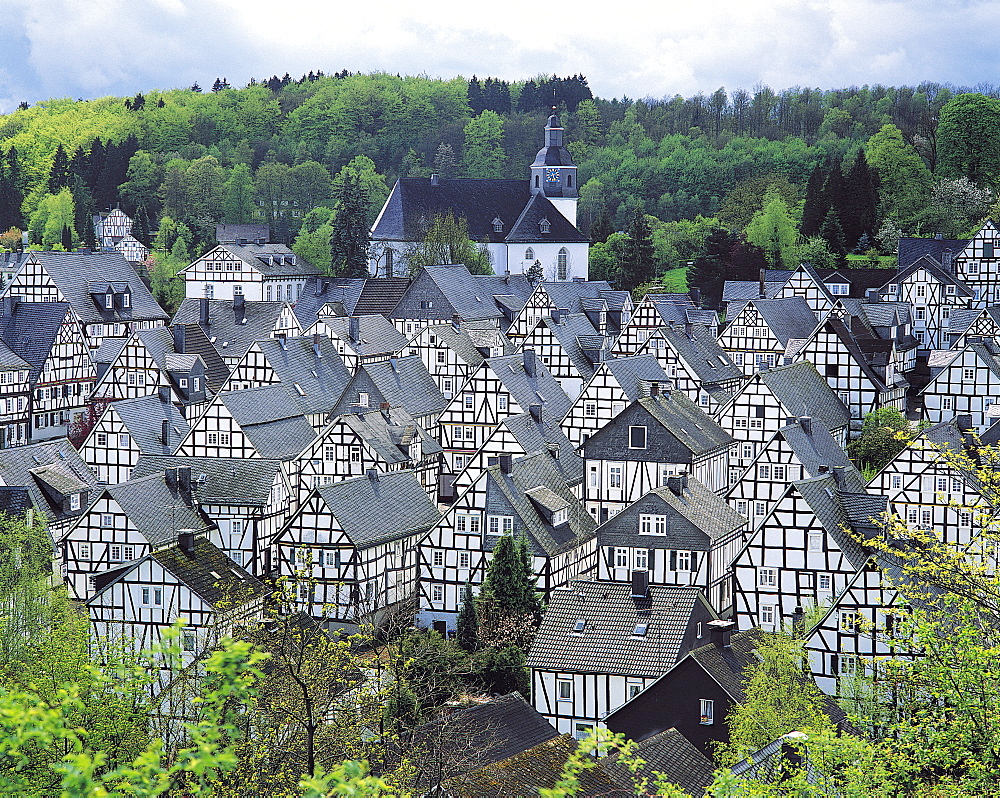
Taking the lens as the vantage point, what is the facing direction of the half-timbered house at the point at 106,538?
facing the viewer and to the left of the viewer

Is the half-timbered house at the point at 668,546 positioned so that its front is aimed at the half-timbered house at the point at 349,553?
no

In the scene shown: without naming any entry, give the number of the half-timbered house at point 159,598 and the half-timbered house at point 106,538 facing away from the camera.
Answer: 0

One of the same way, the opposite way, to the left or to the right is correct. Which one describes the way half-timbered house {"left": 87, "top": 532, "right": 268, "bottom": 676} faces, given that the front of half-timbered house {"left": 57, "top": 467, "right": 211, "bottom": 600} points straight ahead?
the same way

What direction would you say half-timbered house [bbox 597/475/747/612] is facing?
toward the camera

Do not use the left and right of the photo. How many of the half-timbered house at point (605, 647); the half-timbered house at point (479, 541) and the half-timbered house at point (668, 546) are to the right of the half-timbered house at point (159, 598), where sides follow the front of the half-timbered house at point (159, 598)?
0

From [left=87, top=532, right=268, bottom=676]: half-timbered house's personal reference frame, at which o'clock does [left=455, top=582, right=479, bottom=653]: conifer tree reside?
The conifer tree is roughly at 8 o'clock from the half-timbered house.

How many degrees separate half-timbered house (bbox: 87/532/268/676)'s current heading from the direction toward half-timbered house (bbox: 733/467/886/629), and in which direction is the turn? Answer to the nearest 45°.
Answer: approximately 135° to its left

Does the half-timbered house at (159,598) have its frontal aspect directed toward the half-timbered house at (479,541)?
no

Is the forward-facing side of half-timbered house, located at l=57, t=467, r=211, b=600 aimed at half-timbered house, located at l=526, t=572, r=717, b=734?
no

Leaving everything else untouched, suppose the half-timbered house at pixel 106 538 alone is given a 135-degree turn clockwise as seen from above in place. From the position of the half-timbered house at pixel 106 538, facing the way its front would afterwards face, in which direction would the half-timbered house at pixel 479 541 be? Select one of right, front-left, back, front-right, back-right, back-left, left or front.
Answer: right

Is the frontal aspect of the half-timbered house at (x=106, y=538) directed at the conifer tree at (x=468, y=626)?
no

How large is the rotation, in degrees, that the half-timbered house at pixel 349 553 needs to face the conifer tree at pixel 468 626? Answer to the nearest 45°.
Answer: approximately 90° to its left

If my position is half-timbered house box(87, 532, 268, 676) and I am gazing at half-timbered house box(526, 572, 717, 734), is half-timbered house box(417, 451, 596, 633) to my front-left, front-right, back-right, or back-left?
front-left

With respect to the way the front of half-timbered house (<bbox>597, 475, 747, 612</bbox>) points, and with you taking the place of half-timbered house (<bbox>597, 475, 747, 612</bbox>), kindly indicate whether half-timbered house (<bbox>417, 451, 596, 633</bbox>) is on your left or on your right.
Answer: on your right

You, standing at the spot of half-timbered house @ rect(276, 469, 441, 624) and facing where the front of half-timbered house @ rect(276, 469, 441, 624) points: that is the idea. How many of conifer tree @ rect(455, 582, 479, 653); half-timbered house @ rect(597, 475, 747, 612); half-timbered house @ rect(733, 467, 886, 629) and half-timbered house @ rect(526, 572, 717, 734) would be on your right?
0

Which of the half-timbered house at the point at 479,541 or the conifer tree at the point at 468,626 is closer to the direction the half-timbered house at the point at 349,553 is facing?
the conifer tree

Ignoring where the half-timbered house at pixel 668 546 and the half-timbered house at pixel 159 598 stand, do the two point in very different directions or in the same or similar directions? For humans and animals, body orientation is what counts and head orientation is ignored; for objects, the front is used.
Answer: same or similar directions

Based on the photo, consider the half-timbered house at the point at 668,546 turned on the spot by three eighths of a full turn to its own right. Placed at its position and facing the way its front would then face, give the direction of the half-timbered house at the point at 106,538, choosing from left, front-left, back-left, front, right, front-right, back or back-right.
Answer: front-left

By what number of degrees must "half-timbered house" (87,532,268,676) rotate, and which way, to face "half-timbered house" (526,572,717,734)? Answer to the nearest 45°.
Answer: approximately 90° to its left
